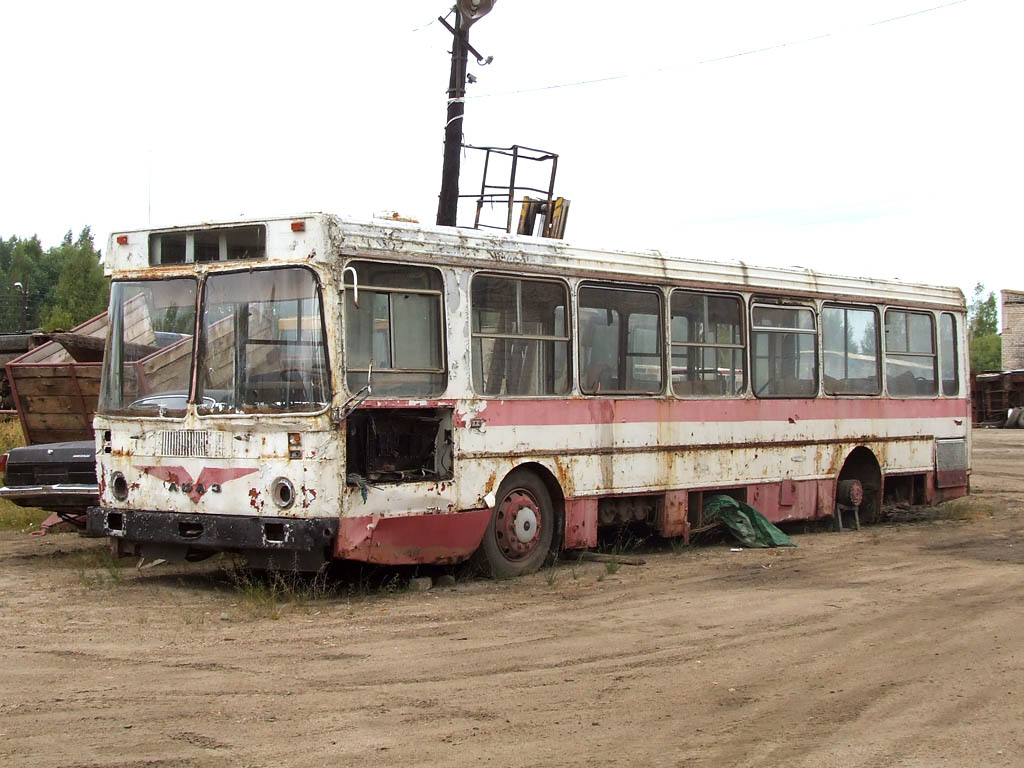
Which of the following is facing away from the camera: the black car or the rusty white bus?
the black car

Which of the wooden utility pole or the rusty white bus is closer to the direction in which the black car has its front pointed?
the wooden utility pole

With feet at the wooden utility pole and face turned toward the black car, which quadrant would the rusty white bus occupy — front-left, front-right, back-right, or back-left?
front-left

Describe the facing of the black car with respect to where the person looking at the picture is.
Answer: facing away from the viewer

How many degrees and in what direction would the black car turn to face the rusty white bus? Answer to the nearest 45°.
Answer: approximately 135° to its right

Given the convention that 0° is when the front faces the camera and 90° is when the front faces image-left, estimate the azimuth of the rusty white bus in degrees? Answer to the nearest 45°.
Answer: approximately 45°

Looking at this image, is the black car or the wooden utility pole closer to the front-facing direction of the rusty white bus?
the black car

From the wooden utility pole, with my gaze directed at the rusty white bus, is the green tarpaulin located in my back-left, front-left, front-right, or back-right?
front-left

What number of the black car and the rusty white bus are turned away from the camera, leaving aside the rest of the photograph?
1

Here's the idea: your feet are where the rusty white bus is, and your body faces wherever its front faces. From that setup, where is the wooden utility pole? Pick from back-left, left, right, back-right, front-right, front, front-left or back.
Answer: back-right

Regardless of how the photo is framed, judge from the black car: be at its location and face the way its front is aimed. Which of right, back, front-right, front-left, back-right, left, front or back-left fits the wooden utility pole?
front-right

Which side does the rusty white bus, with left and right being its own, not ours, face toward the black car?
right

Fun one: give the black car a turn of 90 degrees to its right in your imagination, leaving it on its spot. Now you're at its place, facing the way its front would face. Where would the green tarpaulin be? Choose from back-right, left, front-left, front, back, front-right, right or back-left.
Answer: front
